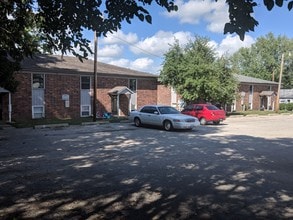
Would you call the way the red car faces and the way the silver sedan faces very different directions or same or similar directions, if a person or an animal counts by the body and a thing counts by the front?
very different directions

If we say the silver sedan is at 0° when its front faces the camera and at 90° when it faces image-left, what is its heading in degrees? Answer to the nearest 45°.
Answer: approximately 315°

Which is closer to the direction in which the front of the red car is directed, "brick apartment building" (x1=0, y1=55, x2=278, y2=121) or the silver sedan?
the brick apartment building

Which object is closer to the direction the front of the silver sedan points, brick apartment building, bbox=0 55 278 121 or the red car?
the red car

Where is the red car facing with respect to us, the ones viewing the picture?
facing away from the viewer and to the left of the viewer

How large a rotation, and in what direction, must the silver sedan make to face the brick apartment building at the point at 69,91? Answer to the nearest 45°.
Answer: approximately 180°

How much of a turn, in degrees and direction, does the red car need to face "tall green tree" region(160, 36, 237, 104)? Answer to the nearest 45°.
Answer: approximately 45° to its right

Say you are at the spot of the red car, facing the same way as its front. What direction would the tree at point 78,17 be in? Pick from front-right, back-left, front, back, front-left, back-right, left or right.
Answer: back-left
